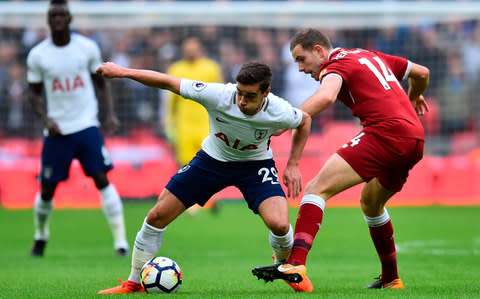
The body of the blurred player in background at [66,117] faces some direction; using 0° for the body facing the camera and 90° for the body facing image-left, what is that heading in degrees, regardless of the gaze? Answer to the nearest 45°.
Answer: approximately 0°

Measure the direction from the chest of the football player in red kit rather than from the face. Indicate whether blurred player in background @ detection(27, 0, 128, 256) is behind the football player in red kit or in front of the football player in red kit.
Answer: in front

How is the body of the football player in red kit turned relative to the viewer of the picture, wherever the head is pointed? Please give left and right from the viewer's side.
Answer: facing away from the viewer and to the left of the viewer

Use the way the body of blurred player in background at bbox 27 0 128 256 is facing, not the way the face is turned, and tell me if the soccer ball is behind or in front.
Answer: in front

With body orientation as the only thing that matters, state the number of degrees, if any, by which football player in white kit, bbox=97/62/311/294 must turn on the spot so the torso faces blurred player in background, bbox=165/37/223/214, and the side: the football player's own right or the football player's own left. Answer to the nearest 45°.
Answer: approximately 180°

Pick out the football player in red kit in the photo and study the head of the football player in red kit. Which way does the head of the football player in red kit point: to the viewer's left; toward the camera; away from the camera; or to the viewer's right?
to the viewer's left

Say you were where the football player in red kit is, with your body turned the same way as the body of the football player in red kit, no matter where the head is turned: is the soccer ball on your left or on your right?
on your left

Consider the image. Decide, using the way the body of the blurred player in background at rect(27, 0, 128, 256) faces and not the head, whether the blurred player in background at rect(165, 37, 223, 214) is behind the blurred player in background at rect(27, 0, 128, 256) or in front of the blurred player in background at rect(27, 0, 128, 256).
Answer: behind

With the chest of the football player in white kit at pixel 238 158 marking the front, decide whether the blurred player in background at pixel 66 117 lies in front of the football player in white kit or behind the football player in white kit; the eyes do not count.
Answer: behind

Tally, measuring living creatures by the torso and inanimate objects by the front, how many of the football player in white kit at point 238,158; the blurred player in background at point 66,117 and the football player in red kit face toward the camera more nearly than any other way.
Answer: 2

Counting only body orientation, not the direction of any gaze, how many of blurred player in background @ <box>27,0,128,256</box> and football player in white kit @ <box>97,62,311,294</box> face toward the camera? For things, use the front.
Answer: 2
